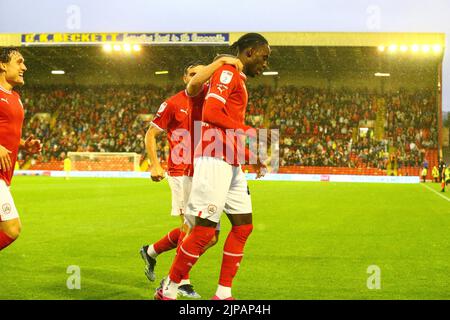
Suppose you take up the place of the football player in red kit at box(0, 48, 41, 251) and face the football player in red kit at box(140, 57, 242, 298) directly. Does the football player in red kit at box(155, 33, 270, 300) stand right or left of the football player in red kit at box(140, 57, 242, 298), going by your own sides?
right

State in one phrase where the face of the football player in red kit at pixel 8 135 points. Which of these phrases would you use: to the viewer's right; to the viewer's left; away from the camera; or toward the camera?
to the viewer's right

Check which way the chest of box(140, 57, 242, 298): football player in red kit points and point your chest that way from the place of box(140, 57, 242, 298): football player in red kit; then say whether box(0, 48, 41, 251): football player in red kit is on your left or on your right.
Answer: on your right
